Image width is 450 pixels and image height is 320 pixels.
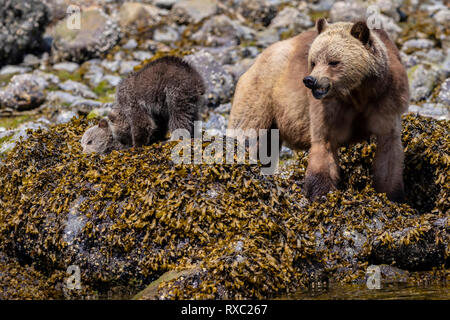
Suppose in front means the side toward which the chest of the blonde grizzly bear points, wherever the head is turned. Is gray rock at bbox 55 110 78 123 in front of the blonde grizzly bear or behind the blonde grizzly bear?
behind

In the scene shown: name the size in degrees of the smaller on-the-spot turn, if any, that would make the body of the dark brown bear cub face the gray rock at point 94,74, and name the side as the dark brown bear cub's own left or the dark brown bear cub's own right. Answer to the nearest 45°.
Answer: approximately 90° to the dark brown bear cub's own right

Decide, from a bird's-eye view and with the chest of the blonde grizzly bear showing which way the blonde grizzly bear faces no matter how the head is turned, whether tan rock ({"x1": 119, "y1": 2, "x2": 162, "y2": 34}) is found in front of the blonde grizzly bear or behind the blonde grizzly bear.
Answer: behind

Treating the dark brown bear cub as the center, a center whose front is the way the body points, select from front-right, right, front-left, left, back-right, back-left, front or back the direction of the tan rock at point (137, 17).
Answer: right

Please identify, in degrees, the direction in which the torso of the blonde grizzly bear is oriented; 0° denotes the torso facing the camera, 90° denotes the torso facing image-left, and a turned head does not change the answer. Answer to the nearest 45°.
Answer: approximately 315°

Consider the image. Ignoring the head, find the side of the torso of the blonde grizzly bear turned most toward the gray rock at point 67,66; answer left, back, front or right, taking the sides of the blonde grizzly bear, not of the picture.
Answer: back

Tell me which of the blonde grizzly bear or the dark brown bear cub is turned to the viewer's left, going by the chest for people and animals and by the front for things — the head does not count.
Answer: the dark brown bear cub

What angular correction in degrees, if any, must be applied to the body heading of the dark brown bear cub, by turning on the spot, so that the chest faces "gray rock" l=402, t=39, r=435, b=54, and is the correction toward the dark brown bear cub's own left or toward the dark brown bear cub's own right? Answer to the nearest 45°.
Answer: approximately 135° to the dark brown bear cub's own right

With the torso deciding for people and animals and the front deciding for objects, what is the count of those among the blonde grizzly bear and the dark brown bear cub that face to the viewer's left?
1

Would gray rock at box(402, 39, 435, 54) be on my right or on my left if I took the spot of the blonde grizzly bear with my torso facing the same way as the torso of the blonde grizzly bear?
on my left

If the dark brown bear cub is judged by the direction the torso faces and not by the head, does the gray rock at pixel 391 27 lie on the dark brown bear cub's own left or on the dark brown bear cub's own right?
on the dark brown bear cub's own right

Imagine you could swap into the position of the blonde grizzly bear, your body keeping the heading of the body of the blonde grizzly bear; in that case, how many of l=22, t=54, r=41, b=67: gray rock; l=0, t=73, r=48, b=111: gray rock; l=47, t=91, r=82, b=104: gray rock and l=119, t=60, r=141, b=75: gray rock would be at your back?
4

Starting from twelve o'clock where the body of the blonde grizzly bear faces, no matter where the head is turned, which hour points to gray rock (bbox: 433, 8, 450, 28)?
The gray rock is roughly at 8 o'clock from the blonde grizzly bear.

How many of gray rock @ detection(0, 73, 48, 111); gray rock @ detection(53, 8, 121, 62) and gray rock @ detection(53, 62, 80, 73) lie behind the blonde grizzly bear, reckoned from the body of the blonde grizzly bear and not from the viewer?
3

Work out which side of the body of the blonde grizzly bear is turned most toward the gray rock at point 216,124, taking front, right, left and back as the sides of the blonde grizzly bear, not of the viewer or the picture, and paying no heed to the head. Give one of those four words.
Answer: back

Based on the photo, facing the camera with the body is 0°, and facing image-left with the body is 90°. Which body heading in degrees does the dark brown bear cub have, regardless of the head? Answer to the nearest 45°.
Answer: approximately 90°
